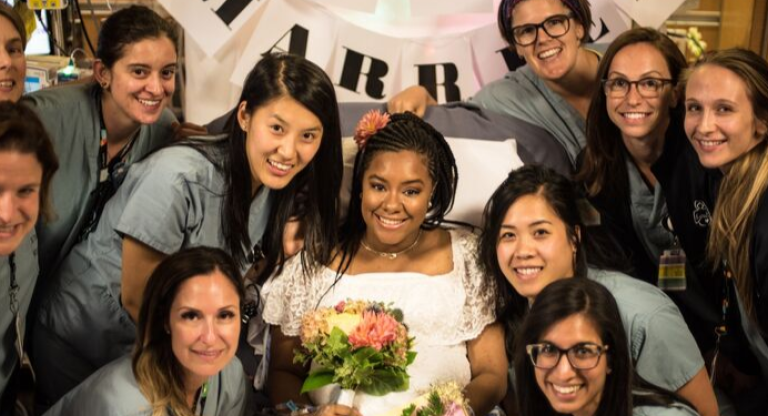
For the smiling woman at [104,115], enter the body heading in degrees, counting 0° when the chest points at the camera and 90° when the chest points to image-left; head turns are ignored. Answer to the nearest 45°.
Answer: approximately 315°

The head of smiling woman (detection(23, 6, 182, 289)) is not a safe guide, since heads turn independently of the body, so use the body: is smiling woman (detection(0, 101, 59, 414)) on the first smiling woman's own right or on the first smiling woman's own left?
on the first smiling woman's own right

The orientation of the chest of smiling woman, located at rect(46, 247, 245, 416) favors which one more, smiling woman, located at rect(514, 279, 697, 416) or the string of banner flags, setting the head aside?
the smiling woman

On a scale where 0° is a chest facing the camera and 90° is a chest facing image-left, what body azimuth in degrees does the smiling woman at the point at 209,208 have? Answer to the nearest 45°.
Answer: approximately 315°

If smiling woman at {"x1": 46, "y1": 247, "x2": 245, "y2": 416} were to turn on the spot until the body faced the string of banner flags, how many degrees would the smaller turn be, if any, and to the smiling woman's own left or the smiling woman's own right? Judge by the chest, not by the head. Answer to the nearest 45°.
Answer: approximately 90° to the smiling woman's own left

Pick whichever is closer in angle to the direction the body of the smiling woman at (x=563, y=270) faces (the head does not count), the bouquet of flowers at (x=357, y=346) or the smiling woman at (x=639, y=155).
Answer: the bouquet of flowers
